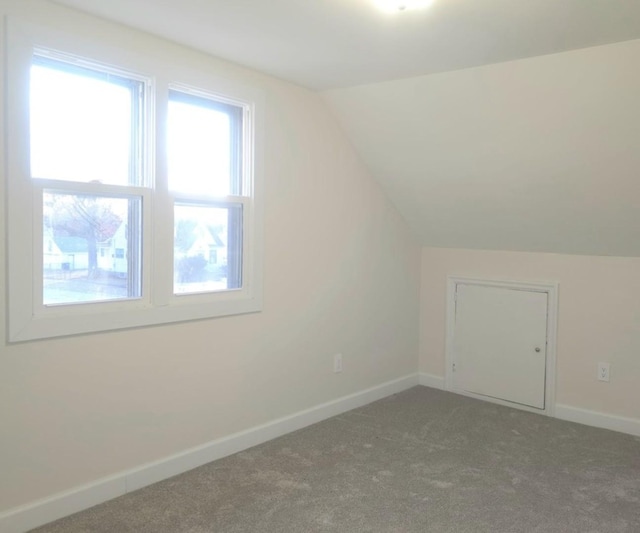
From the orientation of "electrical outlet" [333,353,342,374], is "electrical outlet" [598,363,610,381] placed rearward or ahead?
ahead

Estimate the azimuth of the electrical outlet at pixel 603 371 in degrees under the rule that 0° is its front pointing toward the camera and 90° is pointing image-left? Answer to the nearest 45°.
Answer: approximately 0°

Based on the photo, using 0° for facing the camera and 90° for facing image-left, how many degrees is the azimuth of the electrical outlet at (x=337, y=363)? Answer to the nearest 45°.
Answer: approximately 315°

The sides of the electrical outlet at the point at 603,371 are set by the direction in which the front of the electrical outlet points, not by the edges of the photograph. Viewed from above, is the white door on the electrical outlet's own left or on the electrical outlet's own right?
on the electrical outlet's own right

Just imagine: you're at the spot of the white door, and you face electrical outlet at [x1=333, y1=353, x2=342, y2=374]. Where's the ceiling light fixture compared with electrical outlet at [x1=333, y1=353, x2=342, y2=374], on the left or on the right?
left

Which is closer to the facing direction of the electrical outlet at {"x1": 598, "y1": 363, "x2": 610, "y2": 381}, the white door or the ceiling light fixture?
the ceiling light fixture

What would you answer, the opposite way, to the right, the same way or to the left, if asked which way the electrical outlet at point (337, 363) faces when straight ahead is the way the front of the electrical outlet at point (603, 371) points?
to the left

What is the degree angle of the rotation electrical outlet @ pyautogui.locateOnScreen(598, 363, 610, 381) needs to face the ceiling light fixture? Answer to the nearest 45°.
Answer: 0° — it already faces it

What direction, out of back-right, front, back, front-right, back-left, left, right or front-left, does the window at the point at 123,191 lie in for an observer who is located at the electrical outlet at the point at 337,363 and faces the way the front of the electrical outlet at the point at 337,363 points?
right

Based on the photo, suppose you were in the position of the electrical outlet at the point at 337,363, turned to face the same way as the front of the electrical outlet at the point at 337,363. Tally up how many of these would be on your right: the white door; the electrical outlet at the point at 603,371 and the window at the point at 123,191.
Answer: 1
